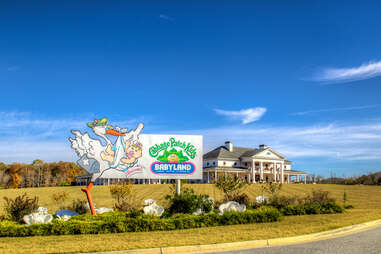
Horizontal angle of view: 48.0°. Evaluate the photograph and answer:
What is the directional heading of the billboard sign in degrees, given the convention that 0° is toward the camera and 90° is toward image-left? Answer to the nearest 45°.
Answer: approximately 0°

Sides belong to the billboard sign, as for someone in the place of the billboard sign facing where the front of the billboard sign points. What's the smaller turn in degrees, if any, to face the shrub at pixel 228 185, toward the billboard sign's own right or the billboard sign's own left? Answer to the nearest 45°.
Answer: approximately 90° to the billboard sign's own left

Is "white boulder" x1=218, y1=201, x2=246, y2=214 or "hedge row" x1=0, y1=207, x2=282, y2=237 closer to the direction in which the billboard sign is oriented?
the hedge row

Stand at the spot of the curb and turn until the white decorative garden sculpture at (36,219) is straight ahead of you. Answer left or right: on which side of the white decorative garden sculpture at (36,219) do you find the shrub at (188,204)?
right

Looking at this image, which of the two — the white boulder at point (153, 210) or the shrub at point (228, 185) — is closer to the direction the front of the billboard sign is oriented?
the white boulder

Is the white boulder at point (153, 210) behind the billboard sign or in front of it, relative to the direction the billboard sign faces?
in front

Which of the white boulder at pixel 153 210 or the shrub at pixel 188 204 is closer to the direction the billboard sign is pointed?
the white boulder

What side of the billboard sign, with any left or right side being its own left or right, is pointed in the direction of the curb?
front

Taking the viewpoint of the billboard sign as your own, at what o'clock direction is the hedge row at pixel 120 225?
The hedge row is roughly at 12 o'clock from the billboard sign.

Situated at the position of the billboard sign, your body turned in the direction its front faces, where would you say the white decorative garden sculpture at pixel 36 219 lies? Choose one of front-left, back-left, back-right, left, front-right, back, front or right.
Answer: front-right

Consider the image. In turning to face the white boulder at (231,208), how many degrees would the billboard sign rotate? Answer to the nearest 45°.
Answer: approximately 45° to its left
